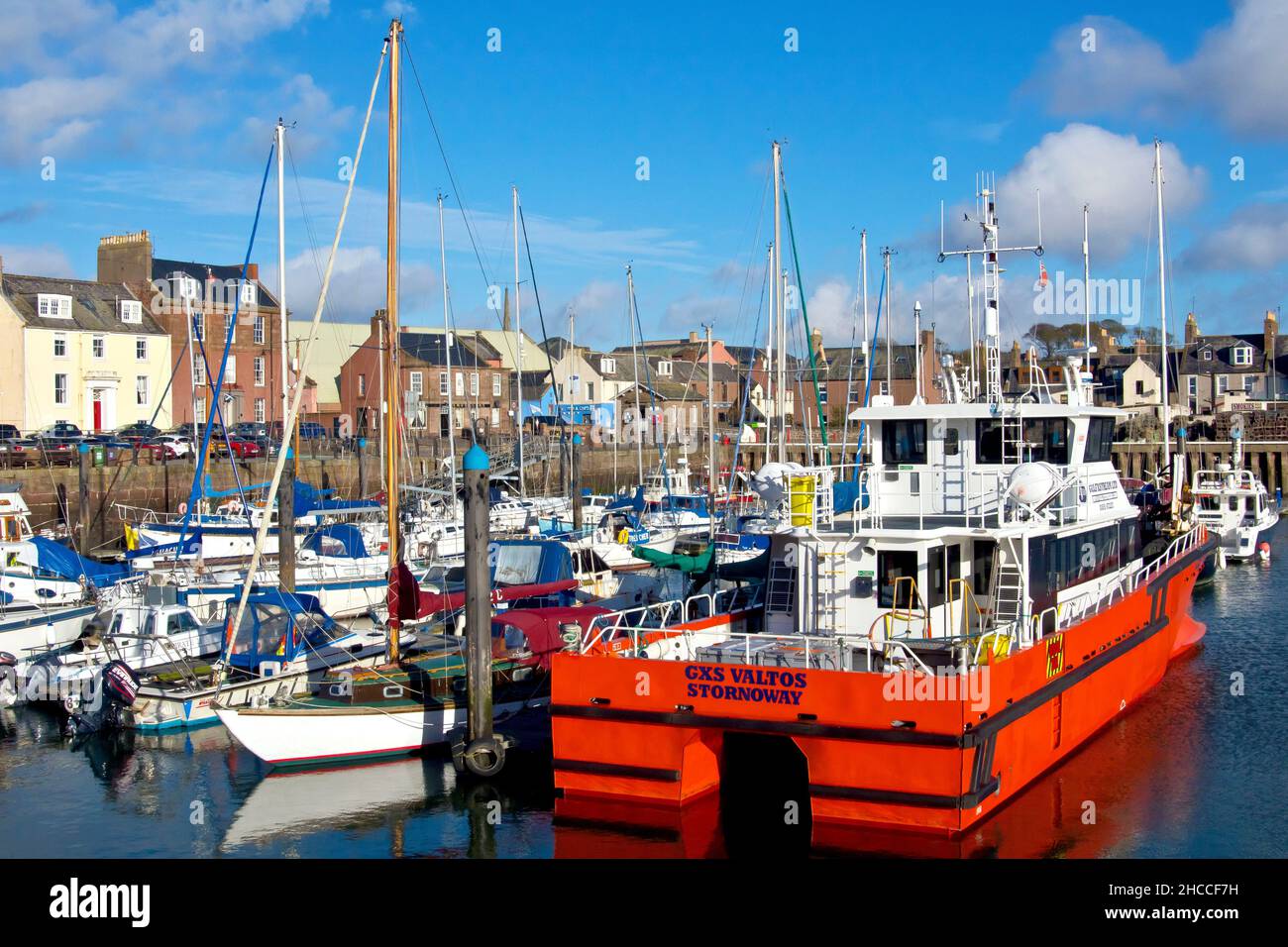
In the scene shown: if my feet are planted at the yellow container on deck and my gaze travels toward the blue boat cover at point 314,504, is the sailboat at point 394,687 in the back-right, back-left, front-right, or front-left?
front-left

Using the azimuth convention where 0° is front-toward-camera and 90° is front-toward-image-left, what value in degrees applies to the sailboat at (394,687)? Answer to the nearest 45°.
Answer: approximately 45°

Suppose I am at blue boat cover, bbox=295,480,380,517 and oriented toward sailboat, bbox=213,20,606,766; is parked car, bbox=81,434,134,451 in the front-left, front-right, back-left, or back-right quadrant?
back-right

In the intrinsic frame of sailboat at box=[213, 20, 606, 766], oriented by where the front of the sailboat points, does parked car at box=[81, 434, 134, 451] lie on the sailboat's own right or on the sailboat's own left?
on the sailboat's own right

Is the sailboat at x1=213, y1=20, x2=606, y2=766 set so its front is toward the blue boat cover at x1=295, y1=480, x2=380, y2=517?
no
